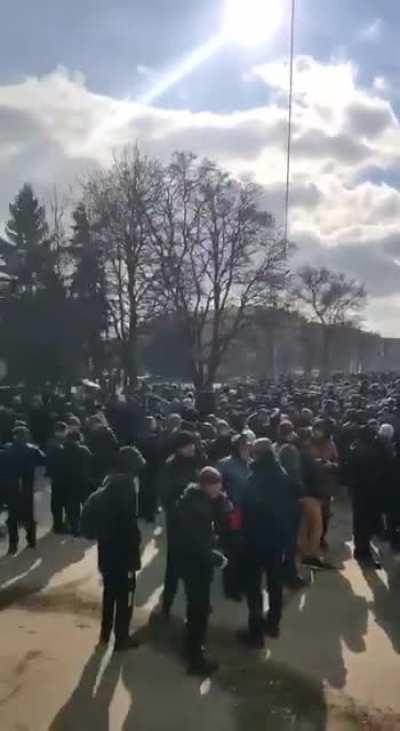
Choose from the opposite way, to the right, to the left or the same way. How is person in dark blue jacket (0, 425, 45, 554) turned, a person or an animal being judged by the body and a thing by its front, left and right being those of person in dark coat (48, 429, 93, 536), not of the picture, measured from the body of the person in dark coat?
the same way

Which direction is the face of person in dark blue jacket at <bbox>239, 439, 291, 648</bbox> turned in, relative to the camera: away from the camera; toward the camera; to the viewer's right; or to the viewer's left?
away from the camera

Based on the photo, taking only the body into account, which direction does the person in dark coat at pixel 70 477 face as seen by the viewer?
away from the camera

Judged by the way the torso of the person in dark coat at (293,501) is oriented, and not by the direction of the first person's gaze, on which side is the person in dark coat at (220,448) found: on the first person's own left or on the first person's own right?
on the first person's own left

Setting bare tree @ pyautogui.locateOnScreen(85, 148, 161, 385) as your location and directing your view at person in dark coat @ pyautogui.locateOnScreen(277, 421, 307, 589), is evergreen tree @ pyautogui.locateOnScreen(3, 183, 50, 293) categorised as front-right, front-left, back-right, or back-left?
back-right

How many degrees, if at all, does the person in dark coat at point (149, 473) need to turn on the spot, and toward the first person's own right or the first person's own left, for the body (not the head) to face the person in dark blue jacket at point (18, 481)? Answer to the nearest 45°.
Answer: approximately 135° to the first person's own left

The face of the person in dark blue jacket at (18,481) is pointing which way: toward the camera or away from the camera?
away from the camera

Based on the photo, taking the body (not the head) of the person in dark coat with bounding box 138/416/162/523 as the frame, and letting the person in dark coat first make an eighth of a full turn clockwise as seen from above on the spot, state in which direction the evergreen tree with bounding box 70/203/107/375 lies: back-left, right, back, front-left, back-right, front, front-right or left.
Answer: front-left

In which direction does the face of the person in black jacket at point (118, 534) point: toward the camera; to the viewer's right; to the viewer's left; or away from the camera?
away from the camera

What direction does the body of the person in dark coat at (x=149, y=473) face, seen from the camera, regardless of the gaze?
away from the camera

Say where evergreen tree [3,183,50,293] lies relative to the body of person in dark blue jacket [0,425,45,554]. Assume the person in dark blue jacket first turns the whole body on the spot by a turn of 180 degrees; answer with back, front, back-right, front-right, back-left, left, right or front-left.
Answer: back
